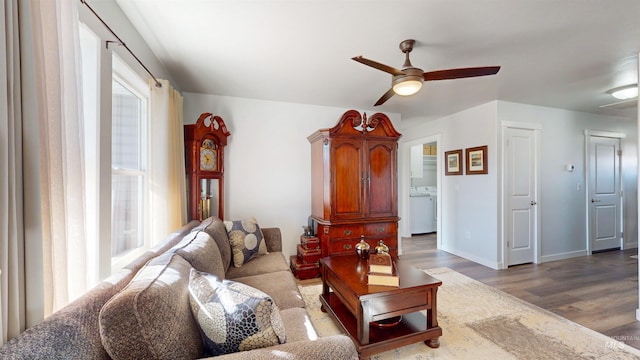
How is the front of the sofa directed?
to the viewer's right

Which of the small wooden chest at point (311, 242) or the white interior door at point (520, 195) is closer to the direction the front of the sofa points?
the white interior door

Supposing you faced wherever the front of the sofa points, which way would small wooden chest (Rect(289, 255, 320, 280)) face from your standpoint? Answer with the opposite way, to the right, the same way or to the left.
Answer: to the right

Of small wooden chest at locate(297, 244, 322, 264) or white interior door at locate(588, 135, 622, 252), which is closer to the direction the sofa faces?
the white interior door

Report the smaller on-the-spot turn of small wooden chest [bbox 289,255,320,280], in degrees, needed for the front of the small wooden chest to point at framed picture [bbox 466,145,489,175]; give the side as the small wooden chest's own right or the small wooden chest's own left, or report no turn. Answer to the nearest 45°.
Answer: approximately 90° to the small wooden chest's own left
